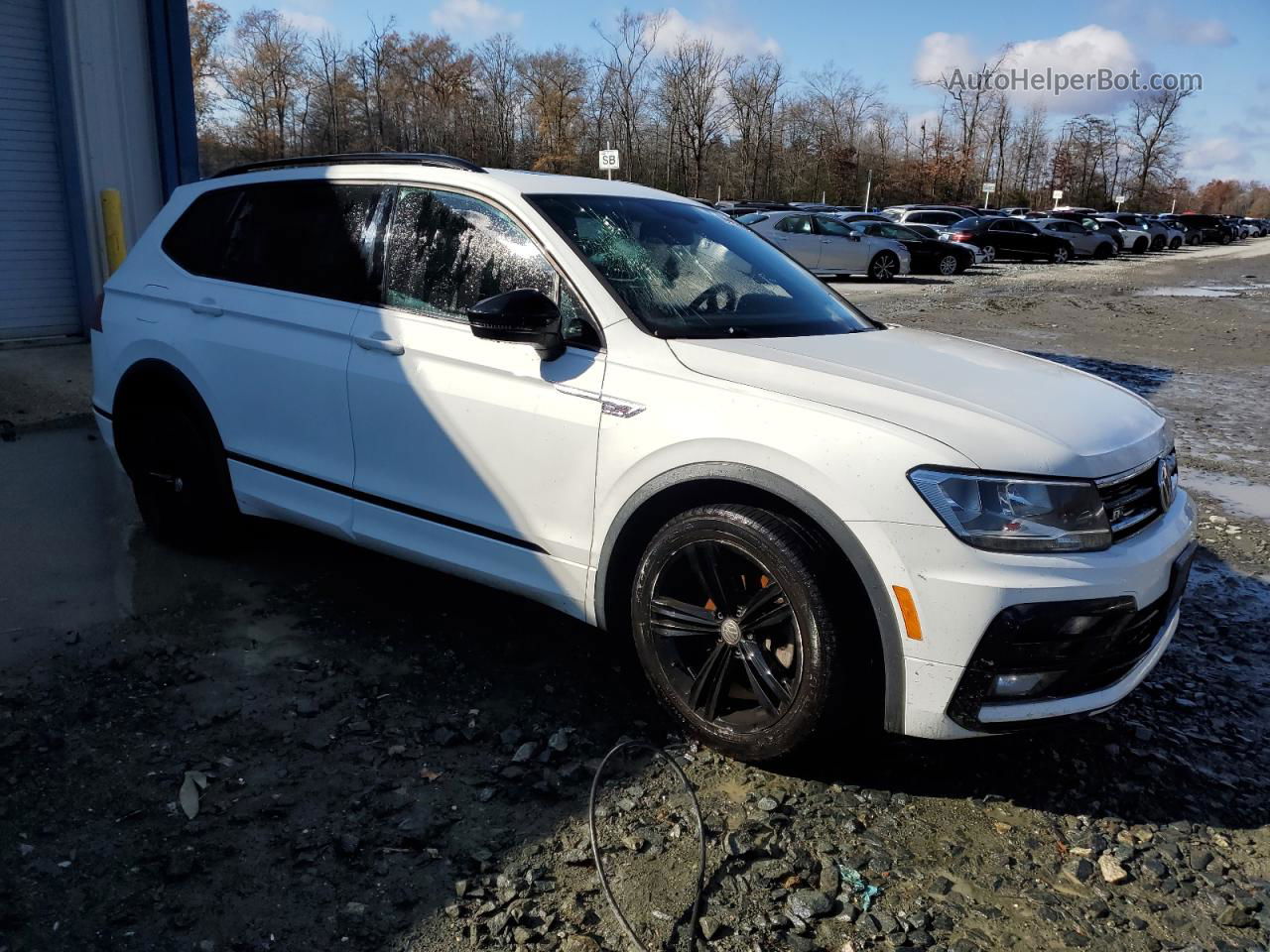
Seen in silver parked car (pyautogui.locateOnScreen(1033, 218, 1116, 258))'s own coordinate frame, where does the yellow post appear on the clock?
The yellow post is roughly at 2 o'clock from the silver parked car.

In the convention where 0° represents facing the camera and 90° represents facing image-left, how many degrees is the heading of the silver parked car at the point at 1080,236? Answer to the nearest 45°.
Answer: approximately 315°

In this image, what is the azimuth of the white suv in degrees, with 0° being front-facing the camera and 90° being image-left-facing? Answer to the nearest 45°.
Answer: approximately 315°

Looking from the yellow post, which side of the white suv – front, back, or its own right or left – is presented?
back

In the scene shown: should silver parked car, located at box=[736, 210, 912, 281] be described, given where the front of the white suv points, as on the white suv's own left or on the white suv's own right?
on the white suv's own left

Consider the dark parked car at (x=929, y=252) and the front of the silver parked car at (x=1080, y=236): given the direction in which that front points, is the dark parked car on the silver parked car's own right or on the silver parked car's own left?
on the silver parked car's own right

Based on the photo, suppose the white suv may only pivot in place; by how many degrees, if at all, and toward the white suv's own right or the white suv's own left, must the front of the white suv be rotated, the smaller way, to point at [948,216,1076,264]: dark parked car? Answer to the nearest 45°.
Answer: approximately 135° to the white suv's own left

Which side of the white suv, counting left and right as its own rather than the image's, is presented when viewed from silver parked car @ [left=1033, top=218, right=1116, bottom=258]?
left

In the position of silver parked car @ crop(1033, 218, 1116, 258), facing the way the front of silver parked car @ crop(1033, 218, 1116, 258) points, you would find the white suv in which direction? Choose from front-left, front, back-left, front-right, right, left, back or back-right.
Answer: front-right
